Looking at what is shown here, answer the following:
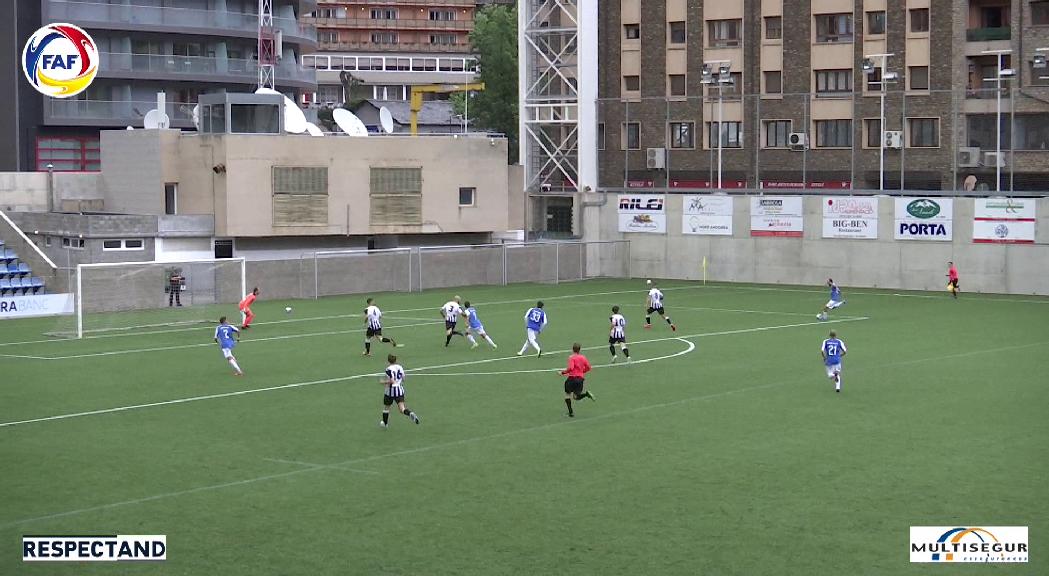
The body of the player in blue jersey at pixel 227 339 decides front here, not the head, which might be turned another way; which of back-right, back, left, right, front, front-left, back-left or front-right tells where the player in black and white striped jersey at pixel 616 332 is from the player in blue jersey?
back-right

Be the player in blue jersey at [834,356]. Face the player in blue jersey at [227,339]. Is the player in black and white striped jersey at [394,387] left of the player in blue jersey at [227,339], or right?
left

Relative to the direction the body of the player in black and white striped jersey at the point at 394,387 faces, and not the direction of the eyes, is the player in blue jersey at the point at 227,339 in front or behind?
in front

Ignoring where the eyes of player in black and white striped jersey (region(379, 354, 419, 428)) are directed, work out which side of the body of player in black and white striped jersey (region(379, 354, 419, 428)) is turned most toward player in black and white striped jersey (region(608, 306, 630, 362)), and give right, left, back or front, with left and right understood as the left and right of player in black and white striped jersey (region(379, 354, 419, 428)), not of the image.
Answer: right

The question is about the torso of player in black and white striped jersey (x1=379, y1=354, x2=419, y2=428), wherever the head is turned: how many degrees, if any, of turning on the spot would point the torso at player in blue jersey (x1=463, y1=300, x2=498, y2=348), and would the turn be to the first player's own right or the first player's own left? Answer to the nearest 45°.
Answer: approximately 45° to the first player's own right

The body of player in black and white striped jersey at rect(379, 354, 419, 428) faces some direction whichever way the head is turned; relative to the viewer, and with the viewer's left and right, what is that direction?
facing away from the viewer and to the left of the viewer
